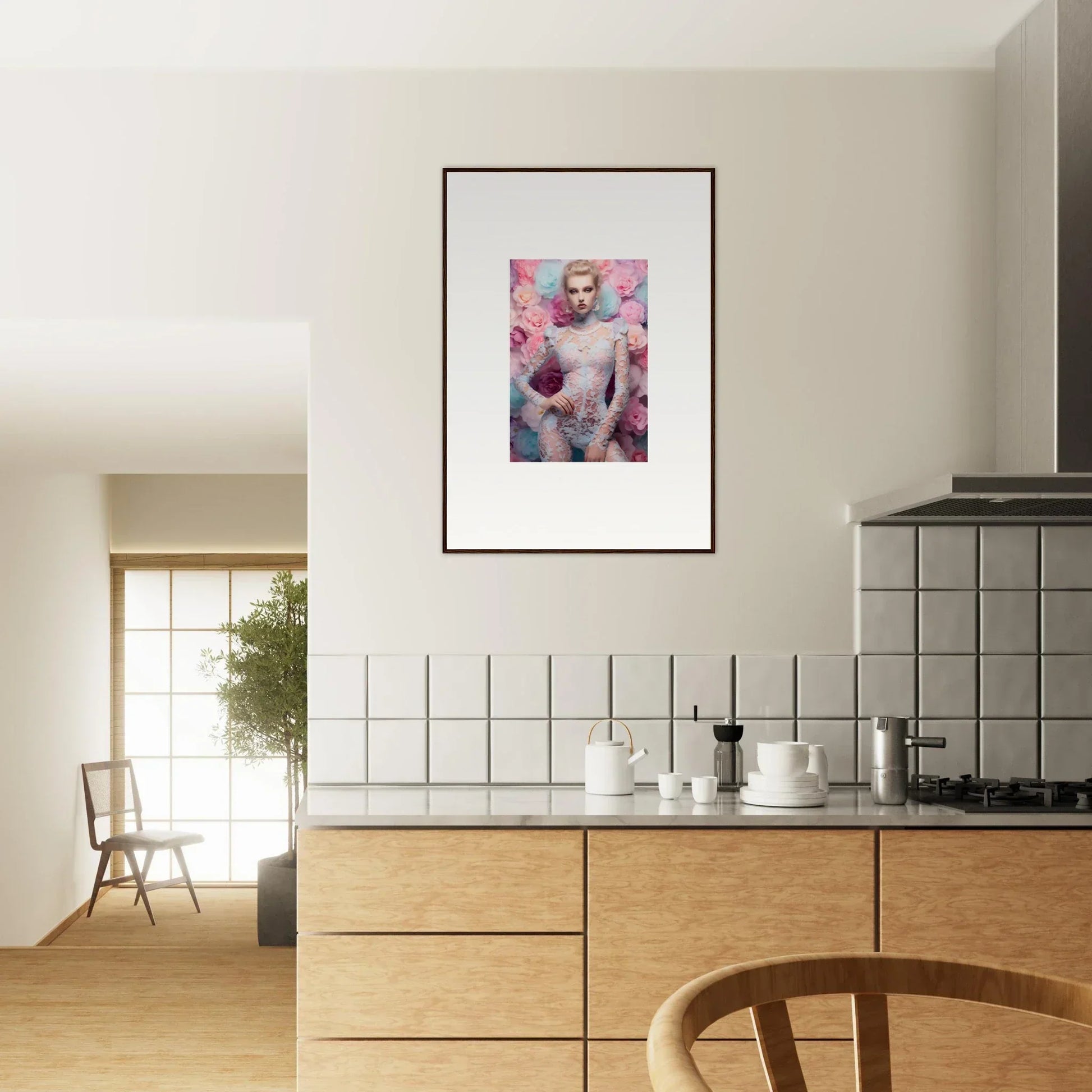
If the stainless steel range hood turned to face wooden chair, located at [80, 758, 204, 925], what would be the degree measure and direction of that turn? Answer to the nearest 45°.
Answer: approximately 135° to its right

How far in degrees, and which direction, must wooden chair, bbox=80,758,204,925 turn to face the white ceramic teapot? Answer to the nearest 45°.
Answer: approximately 45° to its right

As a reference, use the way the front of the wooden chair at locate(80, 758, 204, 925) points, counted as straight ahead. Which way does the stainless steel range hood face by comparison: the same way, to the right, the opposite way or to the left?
to the right

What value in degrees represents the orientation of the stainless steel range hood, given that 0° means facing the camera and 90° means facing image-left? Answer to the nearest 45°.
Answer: approximately 0°

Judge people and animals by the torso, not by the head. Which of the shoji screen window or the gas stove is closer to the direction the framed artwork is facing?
the gas stove

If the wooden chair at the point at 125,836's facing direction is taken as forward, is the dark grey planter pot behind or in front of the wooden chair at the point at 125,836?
in front

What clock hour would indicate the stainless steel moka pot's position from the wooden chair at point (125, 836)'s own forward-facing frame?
The stainless steel moka pot is roughly at 1 o'clock from the wooden chair.

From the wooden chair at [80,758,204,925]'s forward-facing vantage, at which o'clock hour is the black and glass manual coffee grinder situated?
The black and glass manual coffee grinder is roughly at 1 o'clock from the wooden chair.

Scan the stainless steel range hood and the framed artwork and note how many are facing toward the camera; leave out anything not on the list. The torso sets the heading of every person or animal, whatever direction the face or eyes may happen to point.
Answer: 2
